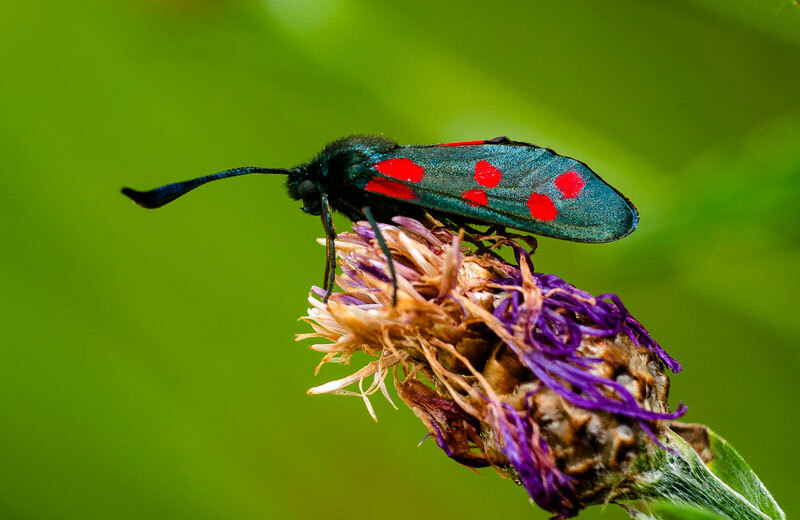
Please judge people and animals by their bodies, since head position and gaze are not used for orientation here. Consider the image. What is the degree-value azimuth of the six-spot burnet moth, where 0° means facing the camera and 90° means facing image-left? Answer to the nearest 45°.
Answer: approximately 90°
